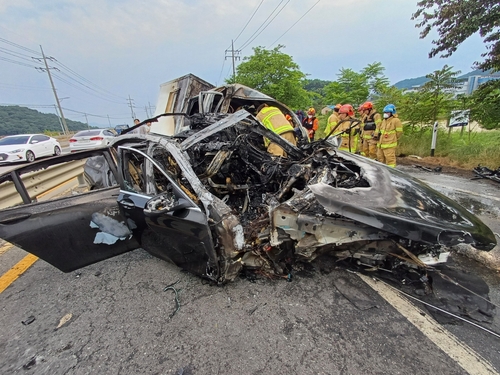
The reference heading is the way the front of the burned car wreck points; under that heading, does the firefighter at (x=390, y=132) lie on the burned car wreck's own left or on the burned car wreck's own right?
on the burned car wreck's own left

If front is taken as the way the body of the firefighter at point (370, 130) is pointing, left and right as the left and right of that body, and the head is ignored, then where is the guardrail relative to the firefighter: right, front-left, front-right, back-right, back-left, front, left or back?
front

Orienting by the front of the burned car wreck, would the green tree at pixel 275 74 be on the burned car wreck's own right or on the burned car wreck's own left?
on the burned car wreck's own left

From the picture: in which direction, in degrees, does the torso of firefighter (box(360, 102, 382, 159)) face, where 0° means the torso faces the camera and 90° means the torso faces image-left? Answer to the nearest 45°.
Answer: approximately 45°

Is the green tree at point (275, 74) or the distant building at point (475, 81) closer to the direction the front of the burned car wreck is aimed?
the distant building

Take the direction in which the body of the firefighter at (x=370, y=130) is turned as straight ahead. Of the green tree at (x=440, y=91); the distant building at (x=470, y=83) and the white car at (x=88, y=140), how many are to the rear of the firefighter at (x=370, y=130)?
2

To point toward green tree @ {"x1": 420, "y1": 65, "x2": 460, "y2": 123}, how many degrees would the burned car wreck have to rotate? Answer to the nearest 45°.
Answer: approximately 90° to its left

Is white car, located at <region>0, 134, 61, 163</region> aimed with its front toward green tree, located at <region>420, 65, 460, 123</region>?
no

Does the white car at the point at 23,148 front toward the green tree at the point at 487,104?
no

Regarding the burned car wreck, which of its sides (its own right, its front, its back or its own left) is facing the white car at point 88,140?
back

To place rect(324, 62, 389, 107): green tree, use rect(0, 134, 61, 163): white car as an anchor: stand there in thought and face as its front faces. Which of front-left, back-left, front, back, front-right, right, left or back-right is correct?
left

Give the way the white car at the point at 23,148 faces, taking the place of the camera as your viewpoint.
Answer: facing the viewer and to the left of the viewer

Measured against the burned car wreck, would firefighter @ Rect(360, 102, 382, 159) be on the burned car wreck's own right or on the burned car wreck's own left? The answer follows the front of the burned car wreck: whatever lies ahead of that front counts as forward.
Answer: on the burned car wreck's own left

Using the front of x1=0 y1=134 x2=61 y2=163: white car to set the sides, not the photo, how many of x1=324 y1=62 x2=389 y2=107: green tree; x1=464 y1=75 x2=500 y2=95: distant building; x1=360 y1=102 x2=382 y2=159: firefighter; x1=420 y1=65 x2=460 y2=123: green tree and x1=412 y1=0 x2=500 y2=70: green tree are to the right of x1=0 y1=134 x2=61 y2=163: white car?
0

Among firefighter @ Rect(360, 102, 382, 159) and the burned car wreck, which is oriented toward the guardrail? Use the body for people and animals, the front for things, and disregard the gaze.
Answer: the firefighter
